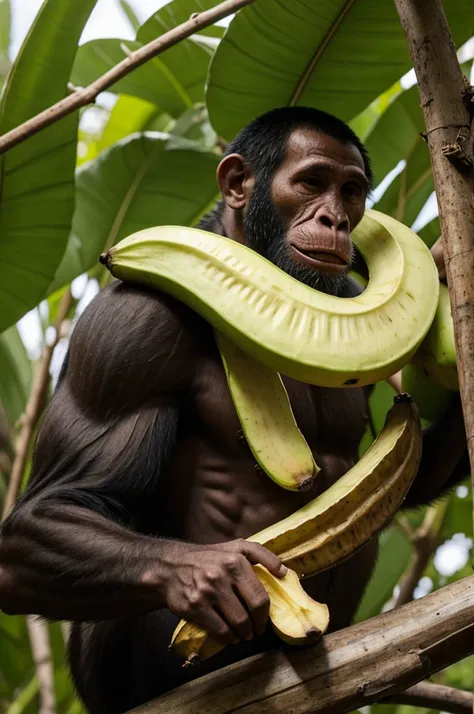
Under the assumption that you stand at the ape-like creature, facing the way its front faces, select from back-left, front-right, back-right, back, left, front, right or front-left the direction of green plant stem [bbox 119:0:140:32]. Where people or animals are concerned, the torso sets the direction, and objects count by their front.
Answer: back-left

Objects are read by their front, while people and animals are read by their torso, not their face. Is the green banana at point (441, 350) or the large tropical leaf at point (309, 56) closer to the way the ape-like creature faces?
the green banana

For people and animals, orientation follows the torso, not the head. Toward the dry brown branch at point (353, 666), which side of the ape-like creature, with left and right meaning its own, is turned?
front

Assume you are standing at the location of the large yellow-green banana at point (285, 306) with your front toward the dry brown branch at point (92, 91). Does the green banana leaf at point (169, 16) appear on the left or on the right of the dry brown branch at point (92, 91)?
right

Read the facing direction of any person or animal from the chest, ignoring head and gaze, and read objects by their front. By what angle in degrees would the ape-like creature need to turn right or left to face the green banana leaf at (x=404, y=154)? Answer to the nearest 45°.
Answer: approximately 90° to its left

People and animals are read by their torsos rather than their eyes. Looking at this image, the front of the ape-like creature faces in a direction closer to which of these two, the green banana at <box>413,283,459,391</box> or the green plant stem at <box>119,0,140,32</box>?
the green banana

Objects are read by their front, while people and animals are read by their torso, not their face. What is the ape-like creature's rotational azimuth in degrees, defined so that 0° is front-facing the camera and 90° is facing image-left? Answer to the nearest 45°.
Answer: approximately 315°

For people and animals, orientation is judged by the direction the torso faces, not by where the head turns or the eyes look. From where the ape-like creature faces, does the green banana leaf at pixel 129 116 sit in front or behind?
behind
